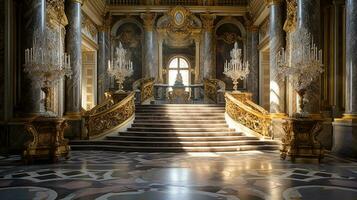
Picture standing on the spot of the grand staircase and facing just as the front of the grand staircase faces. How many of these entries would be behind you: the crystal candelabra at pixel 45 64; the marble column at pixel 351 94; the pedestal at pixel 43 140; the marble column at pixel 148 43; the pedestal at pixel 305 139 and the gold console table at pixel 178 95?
2

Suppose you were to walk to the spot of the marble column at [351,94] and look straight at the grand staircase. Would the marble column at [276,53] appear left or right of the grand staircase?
right

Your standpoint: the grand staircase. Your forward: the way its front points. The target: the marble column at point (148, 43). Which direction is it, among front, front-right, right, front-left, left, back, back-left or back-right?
back

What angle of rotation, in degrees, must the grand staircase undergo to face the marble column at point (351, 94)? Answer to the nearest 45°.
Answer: approximately 45° to its left

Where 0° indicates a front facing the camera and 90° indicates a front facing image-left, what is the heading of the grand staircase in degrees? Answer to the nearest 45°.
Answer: approximately 0°

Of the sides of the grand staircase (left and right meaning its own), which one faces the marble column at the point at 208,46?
back

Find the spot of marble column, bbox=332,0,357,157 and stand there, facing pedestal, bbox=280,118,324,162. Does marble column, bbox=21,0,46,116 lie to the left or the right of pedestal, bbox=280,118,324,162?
right

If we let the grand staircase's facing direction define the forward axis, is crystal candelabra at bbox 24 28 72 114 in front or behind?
in front

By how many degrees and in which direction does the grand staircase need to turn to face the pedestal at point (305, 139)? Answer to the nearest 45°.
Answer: approximately 45° to its left

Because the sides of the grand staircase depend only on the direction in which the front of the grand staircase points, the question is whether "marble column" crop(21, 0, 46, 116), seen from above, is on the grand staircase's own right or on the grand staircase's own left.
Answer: on the grand staircase's own right

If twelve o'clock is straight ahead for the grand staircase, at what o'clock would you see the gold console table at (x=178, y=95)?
The gold console table is roughly at 6 o'clock from the grand staircase.
